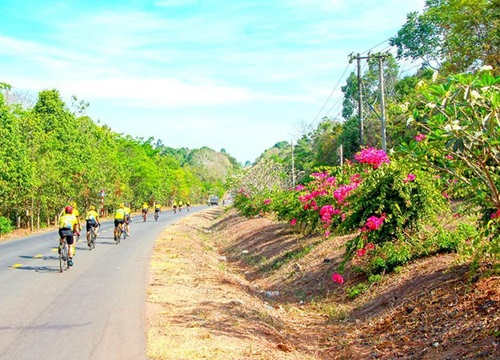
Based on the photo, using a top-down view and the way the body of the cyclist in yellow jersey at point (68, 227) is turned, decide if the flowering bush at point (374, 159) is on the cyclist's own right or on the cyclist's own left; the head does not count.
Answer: on the cyclist's own right

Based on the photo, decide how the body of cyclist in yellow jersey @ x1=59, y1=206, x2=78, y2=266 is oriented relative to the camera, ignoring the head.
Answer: away from the camera

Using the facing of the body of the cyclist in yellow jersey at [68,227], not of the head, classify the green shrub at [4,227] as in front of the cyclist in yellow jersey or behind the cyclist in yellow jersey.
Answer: in front

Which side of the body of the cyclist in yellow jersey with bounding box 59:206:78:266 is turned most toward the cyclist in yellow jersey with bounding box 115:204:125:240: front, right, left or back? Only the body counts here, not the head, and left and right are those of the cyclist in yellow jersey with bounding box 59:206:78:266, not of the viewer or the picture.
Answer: front

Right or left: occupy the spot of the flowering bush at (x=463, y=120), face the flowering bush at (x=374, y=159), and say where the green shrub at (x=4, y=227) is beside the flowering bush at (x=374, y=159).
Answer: left
